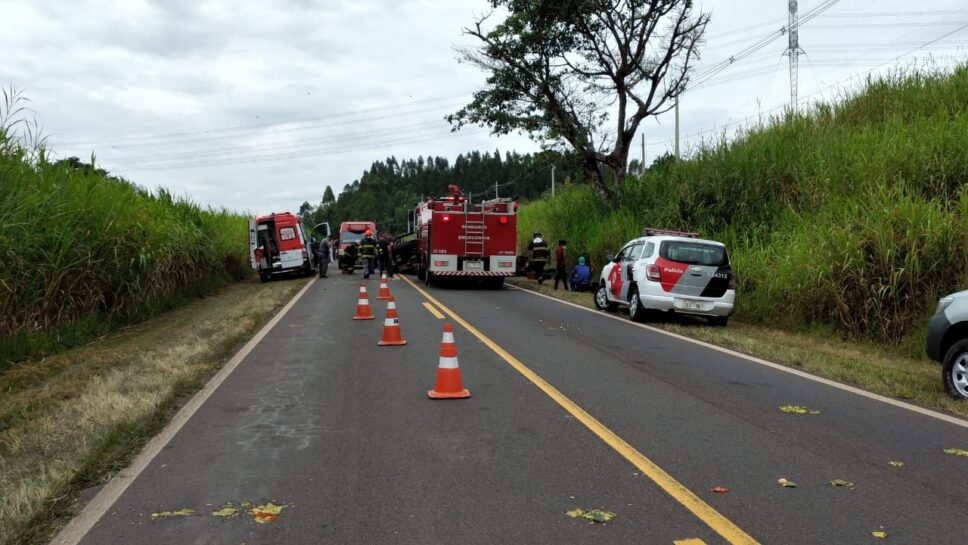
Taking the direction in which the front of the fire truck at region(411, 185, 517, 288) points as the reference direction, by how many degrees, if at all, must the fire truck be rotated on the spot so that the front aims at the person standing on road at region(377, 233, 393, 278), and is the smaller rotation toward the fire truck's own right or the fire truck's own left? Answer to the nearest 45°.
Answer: approximately 45° to the fire truck's own left

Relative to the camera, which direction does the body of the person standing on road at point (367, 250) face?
away from the camera

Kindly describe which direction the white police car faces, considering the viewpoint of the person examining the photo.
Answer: facing away from the viewer and to the left of the viewer

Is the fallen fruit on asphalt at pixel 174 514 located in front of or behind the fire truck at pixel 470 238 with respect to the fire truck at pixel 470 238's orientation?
behind

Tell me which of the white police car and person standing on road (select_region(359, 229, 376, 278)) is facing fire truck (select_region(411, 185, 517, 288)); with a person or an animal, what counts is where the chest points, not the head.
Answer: the white police car

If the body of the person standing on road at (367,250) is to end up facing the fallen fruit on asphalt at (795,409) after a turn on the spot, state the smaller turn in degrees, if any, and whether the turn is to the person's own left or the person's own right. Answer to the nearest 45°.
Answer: approximately 180°

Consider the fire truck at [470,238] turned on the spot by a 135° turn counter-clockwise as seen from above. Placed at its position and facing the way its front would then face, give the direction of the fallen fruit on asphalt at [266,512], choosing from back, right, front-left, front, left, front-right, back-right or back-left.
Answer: front-left

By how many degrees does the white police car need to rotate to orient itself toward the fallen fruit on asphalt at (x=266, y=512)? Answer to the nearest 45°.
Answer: approximately 135° to its left

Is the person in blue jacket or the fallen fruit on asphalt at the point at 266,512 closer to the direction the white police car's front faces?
the person in blue jacket

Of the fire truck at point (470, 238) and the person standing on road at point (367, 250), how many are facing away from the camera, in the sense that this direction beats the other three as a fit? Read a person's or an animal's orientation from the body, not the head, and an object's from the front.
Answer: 2

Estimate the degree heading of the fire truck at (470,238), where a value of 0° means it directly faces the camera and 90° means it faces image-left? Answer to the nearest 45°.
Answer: approximately 180°
